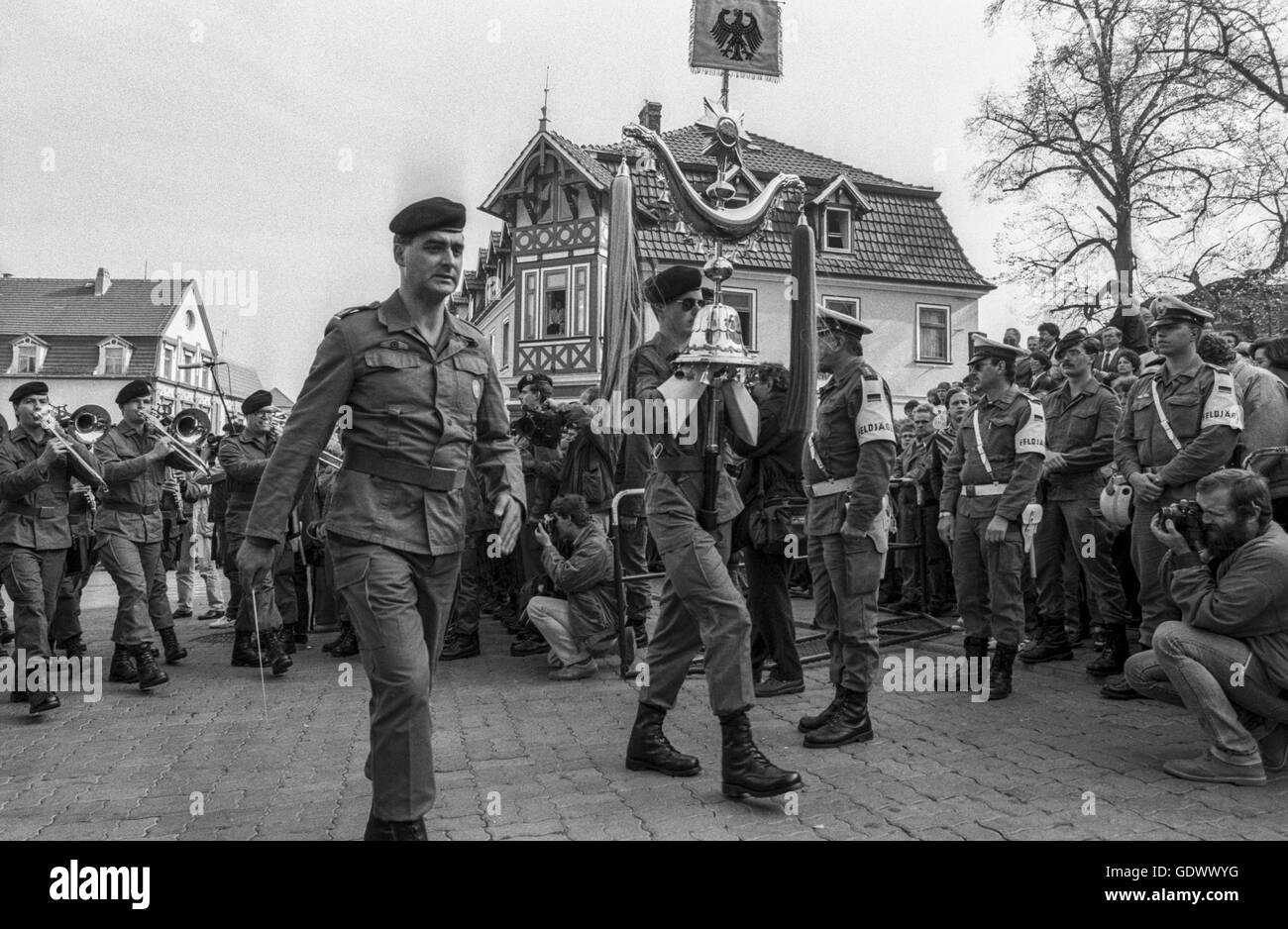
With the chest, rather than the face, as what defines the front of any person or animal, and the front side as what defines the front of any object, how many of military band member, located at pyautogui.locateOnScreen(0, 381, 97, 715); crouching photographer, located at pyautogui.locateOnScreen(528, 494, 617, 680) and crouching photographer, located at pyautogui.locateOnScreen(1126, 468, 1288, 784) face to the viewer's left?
2

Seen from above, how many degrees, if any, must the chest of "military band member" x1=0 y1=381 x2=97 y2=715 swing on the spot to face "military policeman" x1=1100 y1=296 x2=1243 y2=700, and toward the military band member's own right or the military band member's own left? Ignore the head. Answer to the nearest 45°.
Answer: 0° — they already face them

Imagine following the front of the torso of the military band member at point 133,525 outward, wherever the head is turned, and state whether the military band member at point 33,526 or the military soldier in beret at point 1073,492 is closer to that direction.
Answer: the military soldier in beret

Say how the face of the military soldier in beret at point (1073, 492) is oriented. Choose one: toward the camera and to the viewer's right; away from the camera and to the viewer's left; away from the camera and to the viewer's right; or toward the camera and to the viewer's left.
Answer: toward the camera and to the viewer's left

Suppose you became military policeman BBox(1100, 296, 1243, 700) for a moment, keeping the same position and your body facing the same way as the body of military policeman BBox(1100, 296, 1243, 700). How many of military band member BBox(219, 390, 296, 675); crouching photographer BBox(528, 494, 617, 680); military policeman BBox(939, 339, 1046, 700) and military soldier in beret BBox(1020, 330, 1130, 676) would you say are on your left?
0

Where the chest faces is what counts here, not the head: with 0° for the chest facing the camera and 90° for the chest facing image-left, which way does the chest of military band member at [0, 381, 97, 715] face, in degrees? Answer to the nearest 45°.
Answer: approximately 315°

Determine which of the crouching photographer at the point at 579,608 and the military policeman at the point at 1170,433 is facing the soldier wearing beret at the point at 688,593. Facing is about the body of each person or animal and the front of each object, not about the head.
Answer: the military policeman

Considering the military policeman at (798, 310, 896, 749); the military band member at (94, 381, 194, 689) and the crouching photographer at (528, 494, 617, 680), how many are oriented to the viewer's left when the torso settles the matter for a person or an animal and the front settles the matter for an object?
2

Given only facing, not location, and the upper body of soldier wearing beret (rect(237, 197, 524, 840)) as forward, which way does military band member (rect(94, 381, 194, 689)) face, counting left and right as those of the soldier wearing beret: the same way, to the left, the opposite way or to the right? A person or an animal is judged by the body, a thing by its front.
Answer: the same way

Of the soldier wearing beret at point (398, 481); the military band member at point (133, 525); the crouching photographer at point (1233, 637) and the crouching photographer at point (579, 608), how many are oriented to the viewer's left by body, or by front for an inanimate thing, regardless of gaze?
2

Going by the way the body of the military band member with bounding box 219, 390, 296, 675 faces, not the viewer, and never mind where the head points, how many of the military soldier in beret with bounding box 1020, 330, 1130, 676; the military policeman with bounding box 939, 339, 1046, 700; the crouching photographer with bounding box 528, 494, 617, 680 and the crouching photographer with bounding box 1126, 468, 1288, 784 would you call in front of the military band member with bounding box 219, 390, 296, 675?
4

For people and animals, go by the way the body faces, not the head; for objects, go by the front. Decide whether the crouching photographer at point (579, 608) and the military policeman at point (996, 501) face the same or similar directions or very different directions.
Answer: same or similar directions

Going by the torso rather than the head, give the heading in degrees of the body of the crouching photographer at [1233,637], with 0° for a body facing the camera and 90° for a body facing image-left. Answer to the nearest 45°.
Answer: approximately 90°

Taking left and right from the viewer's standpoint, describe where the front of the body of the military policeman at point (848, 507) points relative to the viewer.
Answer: facing to the left of the viewer

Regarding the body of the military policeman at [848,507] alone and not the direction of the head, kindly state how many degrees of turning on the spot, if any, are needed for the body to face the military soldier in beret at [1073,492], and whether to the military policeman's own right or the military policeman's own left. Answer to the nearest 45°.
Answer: approximately 135° to the military policeman's own right

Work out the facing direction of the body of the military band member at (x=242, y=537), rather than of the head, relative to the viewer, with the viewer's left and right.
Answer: facing the viewer and to the right of the viewer

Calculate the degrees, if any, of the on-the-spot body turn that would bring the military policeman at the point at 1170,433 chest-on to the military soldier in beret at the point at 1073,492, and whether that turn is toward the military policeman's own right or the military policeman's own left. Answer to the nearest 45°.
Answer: approximately 90° to the military policeman's own right

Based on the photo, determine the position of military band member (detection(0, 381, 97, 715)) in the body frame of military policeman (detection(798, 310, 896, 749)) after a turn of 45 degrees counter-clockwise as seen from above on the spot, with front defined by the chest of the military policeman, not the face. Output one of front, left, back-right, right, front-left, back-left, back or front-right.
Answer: front-right

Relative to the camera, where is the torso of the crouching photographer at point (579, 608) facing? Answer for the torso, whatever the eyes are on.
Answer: to the viewer's left
